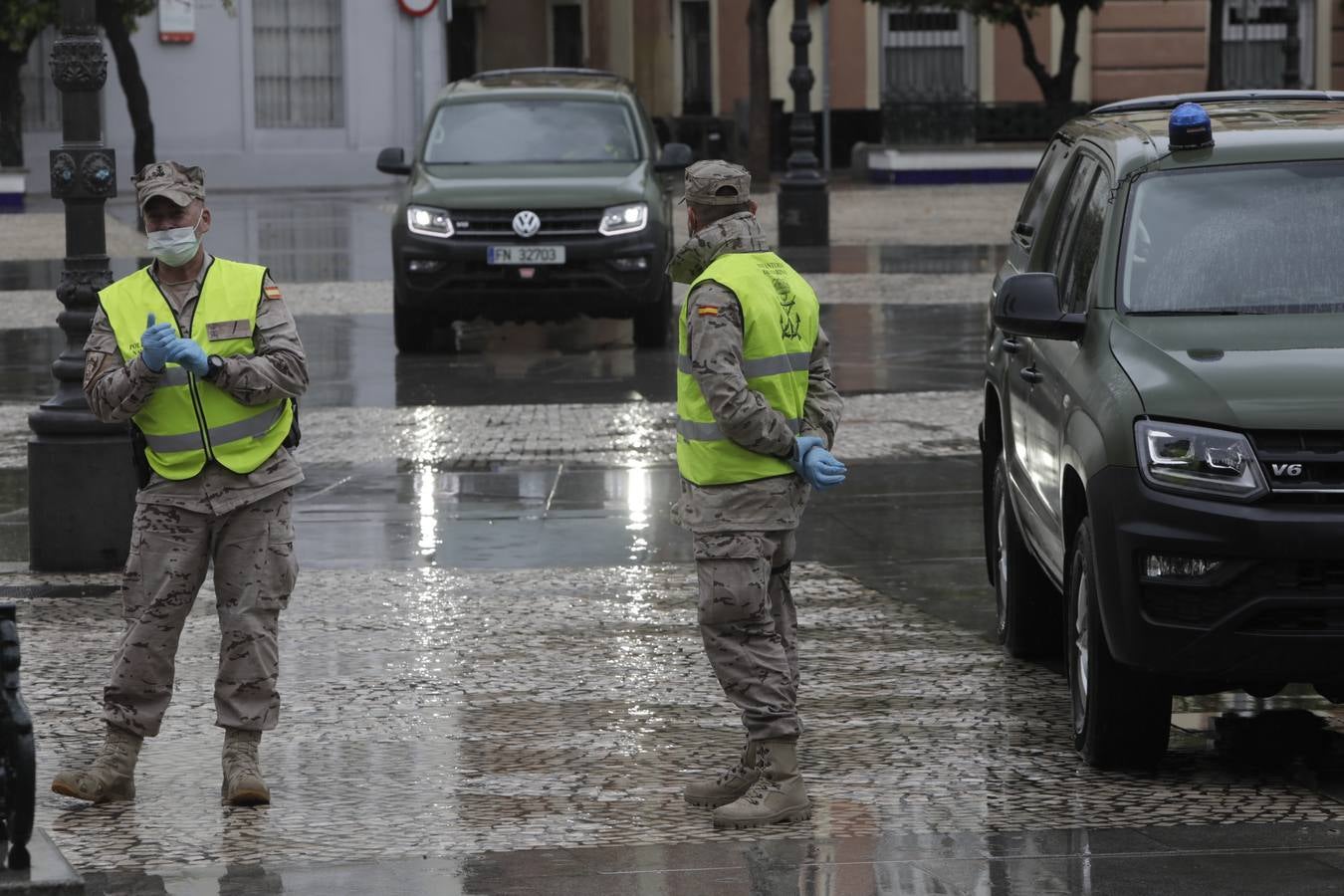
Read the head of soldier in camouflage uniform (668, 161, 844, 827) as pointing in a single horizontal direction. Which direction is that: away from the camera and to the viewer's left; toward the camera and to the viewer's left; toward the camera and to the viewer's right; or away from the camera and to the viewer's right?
away from the camera and to the viewer's left

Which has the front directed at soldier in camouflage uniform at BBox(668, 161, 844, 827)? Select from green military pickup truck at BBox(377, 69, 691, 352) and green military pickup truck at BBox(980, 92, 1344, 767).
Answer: green military pickup truck at BBox(377, 69, 691, 352)

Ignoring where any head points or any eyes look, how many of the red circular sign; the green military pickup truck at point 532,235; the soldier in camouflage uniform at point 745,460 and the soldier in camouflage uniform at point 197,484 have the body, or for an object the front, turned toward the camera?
3

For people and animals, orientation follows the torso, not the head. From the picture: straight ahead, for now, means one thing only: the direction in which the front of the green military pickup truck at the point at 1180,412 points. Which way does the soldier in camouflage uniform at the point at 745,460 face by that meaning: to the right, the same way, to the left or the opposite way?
the opposite way

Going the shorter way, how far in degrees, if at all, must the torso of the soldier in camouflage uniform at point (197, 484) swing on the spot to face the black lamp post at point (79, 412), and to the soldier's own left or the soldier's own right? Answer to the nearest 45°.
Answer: approximately 180°

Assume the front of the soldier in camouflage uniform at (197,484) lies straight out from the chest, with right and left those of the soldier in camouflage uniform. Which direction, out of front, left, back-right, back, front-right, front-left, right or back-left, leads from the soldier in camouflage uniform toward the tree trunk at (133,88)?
back

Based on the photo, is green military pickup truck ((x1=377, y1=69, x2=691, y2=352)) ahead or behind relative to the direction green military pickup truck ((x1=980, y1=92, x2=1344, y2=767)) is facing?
behind

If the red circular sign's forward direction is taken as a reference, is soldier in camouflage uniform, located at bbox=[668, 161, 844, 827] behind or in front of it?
in front
